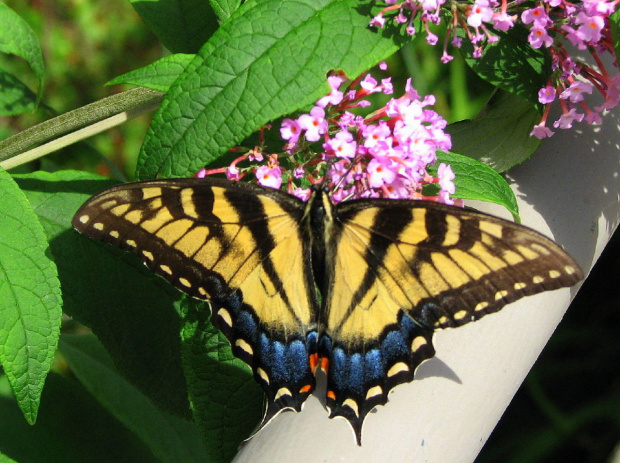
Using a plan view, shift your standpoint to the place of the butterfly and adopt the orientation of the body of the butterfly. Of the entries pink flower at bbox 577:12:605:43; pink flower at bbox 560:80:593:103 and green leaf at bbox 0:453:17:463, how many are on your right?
2

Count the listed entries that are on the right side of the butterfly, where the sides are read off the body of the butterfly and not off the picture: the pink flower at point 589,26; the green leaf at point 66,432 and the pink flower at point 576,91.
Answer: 2

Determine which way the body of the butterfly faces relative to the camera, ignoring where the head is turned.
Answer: away from the camera

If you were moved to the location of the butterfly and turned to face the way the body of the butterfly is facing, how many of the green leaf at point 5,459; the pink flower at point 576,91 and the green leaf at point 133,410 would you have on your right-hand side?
1

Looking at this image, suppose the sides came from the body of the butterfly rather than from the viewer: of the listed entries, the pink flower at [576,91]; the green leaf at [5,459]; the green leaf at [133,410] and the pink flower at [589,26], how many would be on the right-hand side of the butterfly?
2

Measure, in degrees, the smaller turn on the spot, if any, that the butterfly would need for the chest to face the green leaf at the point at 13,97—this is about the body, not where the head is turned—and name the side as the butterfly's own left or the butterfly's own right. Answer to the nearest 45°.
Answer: approximately 45° to the butterfly's own left
